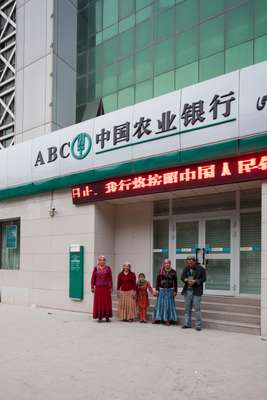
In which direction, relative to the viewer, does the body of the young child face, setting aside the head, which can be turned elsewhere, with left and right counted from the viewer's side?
facing the viewer

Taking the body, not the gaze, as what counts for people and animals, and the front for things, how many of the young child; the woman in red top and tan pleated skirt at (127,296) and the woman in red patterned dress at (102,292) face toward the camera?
3

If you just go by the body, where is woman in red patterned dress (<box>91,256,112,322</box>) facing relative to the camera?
toward the camera

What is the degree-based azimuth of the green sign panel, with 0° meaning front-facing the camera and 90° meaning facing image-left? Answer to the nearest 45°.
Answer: approximately 45°

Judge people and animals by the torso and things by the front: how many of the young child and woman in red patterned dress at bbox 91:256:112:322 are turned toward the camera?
2

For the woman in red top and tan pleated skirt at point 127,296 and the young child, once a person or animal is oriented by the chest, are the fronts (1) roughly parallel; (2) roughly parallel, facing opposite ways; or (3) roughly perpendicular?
roughly parallel

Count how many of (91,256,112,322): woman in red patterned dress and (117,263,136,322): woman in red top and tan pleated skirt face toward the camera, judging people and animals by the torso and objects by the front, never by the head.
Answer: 2
